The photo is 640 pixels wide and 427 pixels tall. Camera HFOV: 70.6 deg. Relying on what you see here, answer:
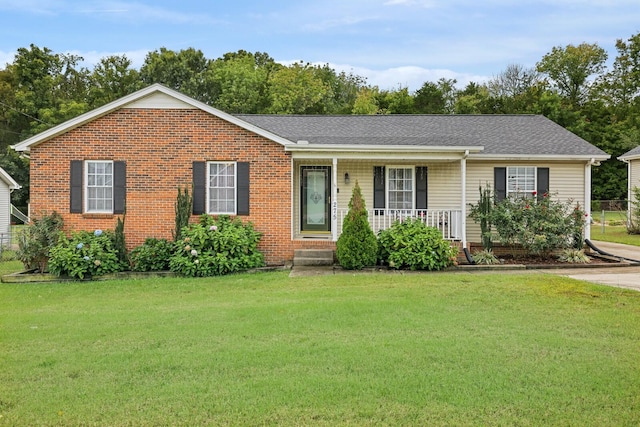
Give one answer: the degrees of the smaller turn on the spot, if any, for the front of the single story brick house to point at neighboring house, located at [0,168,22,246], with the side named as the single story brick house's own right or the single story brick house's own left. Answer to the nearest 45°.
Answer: approximately 135° to the single story brick house's own right

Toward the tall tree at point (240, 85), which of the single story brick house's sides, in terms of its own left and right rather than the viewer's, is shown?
back

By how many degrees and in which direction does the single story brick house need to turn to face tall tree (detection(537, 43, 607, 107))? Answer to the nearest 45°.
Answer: approximately 135° to its left

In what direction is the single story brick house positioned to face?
toward the camera

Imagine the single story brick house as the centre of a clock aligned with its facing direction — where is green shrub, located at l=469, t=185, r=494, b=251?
The green shrub is roughly at 9 o'clock from the single story brick house.

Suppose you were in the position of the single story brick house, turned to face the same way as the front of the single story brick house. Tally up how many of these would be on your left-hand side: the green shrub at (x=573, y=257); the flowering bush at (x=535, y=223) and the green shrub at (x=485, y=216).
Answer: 3

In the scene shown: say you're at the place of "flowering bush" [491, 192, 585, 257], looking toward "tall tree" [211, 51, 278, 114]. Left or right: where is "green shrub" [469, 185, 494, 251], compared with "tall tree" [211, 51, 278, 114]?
left

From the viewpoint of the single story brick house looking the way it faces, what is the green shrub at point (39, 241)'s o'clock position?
The green shrub is roughly at 3 o'clock from the single story brick house.

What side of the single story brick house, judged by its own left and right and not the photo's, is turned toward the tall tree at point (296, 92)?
back

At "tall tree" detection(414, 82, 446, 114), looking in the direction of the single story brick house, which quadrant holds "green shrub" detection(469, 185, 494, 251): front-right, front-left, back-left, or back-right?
front-left

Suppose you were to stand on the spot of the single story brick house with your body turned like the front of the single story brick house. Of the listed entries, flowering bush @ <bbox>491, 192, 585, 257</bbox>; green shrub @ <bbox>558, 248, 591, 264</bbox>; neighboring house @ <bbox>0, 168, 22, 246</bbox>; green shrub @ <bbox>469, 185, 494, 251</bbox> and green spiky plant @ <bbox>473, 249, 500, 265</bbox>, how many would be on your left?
4

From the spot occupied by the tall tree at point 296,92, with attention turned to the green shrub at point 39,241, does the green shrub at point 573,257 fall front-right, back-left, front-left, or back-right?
front-left

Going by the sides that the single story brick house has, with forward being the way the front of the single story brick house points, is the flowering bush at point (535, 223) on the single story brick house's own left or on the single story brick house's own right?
on the single story brick house's own left

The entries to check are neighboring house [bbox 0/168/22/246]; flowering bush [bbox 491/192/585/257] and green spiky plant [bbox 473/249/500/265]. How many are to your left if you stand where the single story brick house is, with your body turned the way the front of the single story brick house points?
2

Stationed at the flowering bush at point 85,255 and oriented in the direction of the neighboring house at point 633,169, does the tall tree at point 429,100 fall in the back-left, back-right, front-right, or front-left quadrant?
front-left
